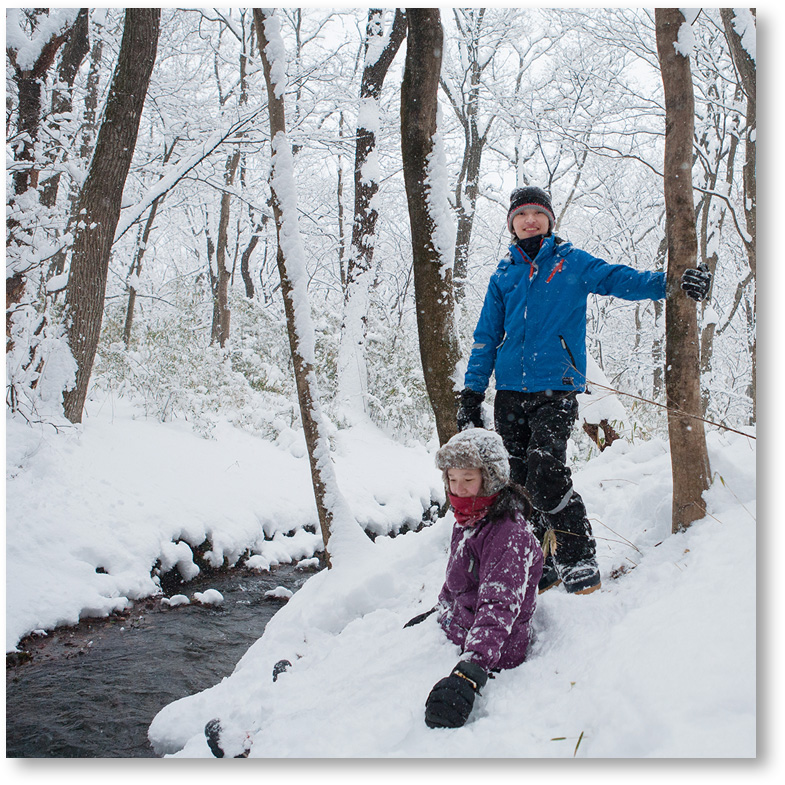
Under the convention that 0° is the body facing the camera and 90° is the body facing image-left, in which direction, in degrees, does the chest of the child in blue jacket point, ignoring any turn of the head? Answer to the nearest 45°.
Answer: approximately 0°

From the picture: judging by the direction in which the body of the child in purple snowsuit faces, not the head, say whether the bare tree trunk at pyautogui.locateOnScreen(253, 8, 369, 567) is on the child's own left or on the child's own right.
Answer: on the child's own right

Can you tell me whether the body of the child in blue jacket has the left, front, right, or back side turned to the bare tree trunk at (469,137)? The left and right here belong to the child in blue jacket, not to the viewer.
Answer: back

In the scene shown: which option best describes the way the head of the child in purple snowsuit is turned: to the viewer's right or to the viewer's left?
to the viewer's left

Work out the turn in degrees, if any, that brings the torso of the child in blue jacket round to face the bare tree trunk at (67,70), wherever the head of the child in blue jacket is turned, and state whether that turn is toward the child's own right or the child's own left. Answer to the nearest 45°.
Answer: approximately 135° to the child's own right

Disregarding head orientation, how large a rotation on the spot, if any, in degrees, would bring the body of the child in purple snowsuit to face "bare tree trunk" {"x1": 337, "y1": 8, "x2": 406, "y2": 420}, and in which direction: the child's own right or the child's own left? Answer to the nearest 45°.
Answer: approximately 135° to the child's own right

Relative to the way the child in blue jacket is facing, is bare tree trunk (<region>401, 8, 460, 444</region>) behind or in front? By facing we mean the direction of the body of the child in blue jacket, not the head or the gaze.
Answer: behind
